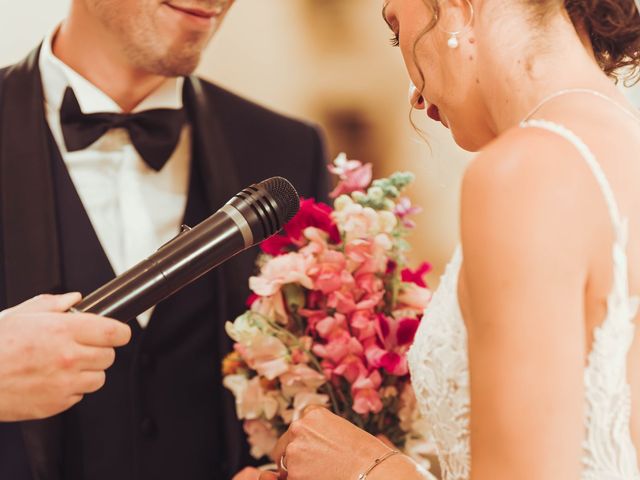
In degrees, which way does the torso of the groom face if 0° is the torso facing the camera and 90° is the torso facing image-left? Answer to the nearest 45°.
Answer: approximately 315°

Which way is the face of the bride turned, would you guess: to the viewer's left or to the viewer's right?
to the viewer's left

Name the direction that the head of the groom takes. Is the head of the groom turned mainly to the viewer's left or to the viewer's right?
to the viewer's right
